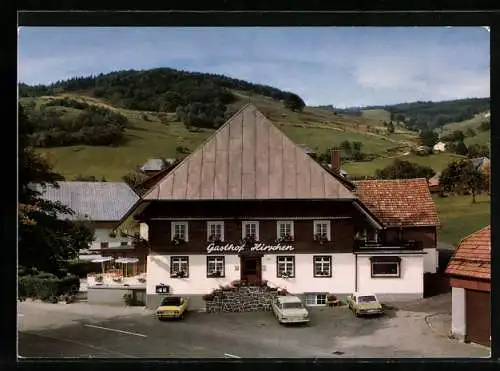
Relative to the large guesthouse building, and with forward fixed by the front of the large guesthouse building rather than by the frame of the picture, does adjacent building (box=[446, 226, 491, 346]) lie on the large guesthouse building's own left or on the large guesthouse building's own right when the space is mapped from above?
on the large guesthouse building's own left

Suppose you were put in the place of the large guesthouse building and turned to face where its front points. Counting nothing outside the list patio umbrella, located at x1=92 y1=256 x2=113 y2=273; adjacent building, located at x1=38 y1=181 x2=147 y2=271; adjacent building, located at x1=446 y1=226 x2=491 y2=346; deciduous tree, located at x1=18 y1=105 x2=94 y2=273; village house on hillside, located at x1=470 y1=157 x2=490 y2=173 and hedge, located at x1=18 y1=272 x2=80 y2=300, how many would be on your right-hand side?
4

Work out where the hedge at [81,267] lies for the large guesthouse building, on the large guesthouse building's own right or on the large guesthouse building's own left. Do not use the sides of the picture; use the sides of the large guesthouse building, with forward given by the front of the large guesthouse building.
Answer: on the large guesthouse building's own right

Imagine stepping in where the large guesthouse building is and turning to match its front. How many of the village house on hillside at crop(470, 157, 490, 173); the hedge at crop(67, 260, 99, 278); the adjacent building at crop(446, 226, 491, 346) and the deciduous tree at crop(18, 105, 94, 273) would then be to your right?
2

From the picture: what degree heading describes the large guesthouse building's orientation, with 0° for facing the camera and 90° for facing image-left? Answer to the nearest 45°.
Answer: approximately 0°

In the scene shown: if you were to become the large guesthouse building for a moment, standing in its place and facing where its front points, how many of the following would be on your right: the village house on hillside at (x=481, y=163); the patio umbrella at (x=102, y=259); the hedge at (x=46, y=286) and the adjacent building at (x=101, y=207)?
3

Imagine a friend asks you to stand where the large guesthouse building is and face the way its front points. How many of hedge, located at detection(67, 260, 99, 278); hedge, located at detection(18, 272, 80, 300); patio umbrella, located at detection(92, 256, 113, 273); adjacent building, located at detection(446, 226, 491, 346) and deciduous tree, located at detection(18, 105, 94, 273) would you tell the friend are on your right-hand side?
4

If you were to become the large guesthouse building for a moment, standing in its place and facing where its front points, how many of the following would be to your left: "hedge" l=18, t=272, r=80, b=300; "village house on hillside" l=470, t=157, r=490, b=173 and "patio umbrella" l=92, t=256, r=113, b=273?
1

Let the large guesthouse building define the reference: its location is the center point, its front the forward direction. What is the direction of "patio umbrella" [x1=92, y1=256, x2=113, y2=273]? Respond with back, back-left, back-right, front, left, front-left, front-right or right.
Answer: right

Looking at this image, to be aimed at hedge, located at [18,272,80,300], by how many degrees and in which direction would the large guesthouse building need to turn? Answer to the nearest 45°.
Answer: approximately 90° to its right

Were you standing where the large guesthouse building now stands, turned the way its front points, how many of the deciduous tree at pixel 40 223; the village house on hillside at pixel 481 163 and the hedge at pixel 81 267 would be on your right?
2

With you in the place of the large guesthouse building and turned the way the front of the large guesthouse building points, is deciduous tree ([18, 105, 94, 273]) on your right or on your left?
on your right
